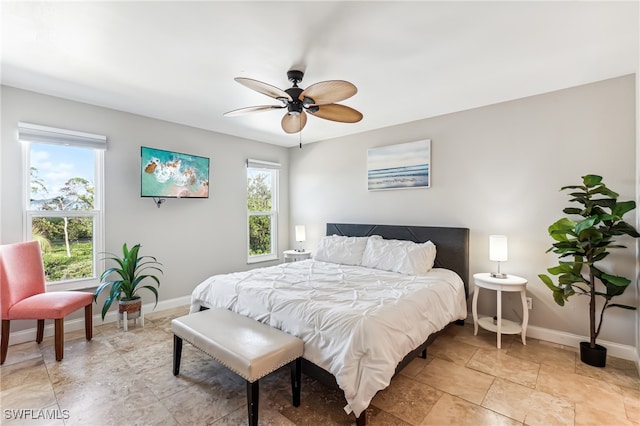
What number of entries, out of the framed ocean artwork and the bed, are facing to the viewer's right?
0

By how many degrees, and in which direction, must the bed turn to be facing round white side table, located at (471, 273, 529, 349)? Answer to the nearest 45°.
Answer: approximately 135° to its left

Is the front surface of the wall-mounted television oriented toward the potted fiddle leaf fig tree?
yes

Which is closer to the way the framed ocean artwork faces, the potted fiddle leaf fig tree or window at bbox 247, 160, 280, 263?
the window

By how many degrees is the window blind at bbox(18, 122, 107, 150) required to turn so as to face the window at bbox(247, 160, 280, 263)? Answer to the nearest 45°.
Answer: approximately 45° to its left

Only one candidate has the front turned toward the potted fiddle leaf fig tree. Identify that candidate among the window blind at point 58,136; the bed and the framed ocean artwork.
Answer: the window blind

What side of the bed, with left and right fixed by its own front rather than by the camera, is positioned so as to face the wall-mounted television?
right

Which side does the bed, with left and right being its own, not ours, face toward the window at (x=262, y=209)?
right

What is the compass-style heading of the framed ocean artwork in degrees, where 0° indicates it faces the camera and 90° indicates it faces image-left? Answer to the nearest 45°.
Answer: approximately 45°

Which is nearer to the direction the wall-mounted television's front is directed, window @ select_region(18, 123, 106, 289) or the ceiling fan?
the ceiling fan

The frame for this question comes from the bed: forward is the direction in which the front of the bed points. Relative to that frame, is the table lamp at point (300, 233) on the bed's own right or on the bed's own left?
on the bed's own right

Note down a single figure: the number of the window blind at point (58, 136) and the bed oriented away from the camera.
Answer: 0

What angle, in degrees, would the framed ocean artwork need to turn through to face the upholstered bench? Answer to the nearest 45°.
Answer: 0° — it already faces it
